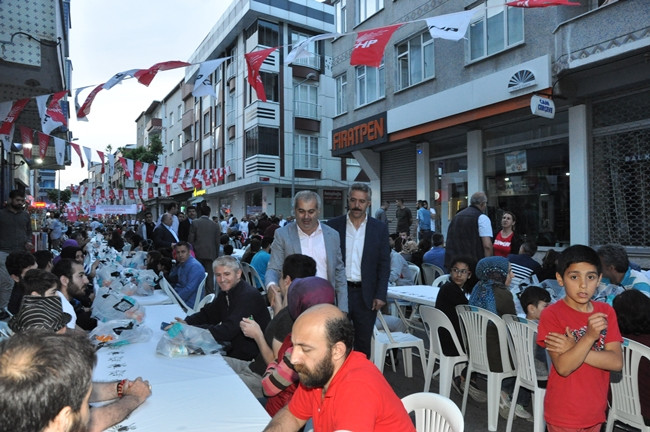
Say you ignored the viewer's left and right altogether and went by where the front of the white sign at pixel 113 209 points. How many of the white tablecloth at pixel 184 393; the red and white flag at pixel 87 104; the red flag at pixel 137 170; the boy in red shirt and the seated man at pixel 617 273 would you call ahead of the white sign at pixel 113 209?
5

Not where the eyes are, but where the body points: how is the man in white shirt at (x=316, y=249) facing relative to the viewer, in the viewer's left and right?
facing the viewer

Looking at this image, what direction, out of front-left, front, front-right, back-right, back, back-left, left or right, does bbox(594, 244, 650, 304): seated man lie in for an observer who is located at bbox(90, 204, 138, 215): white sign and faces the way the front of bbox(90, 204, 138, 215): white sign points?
front

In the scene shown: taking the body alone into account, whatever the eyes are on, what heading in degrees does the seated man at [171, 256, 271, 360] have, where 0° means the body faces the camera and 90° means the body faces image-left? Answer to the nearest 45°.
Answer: approximately 45°

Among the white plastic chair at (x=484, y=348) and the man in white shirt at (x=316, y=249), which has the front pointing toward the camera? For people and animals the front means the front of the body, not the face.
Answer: the man in white shirt

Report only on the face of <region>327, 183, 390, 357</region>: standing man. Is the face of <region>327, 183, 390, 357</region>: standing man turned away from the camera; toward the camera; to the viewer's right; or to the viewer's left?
toward the camera

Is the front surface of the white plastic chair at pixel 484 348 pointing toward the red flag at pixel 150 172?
no

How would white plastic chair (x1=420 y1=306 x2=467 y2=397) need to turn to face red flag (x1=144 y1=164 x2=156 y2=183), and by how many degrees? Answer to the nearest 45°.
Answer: approximately 90° to its left

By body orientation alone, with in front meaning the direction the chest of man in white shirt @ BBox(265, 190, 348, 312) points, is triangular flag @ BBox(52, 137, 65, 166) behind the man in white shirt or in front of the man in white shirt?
behind

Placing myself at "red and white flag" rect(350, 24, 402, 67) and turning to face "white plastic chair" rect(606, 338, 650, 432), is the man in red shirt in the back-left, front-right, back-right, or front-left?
front-right

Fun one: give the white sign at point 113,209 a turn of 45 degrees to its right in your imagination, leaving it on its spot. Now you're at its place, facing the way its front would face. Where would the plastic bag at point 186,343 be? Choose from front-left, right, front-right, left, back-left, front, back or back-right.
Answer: front-left

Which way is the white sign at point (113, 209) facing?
toward the camera

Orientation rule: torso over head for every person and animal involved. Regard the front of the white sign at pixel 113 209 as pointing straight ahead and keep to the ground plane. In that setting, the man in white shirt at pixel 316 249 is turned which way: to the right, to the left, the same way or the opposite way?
the same way

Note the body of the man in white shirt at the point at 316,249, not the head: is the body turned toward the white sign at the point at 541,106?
no
